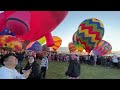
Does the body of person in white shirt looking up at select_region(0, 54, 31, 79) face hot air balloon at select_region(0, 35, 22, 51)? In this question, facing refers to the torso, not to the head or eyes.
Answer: no

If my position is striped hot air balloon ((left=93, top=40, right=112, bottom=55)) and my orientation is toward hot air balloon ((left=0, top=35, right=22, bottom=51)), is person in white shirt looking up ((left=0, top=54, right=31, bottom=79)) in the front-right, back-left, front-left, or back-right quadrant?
front-left
